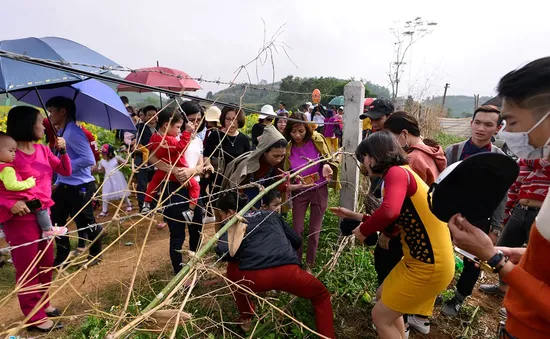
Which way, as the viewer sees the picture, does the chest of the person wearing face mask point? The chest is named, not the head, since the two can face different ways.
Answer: to the viewer's left

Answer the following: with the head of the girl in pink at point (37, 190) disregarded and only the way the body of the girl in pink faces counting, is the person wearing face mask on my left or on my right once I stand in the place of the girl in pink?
on my right

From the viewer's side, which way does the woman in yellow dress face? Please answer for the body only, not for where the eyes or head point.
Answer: to the viewer's left

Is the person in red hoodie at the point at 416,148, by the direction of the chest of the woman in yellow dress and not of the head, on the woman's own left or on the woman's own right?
on the woman's own right

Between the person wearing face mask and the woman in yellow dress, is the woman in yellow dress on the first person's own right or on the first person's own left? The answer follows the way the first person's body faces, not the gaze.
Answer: on the first person's own right

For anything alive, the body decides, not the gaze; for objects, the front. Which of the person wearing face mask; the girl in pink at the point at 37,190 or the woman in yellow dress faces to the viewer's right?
the girl in pink

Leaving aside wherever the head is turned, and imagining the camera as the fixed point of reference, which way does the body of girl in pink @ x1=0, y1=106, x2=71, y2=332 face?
to the viewer's right

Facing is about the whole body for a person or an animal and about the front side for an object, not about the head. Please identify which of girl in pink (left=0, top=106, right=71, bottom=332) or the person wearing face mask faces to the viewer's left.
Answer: the person wearing face mask
